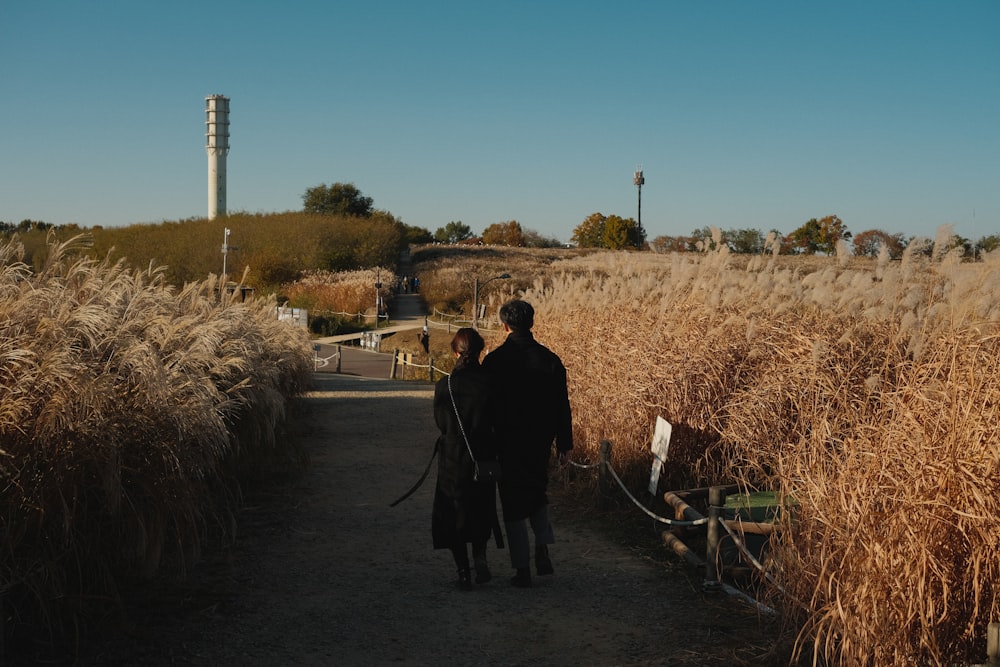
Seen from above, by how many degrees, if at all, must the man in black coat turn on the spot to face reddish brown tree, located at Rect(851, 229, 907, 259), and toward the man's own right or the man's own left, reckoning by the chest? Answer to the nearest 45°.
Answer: approximately 45° to the man's own right

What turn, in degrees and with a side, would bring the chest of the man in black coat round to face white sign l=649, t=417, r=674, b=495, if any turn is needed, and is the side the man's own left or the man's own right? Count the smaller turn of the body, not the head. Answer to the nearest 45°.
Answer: approximately 45° to the man's own right

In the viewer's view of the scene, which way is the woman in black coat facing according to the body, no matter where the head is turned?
away from the camera

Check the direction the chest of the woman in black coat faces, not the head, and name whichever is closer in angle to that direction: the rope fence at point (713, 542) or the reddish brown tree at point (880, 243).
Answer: the reddish brown tree

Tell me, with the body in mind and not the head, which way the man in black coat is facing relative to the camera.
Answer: away from the camera

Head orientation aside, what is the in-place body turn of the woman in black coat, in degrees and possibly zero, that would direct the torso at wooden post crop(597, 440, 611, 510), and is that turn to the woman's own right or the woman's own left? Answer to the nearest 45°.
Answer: approximately 45° to the woman's own right

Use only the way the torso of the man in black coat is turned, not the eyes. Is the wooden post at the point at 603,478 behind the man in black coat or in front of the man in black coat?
in front

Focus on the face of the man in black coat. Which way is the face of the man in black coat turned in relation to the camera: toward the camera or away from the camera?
away from the camera

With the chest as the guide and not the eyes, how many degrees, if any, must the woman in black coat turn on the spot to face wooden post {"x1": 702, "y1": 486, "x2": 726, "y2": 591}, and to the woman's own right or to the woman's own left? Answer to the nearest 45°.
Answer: approximately 90° to the woman's own right

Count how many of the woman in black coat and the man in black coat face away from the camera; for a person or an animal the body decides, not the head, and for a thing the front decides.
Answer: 2

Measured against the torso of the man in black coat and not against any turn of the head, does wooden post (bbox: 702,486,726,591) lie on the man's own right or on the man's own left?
on the man's own right
